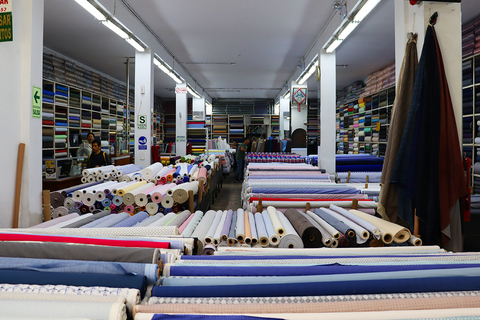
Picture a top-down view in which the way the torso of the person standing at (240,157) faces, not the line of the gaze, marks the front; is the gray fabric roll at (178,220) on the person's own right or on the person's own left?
on the person's own right

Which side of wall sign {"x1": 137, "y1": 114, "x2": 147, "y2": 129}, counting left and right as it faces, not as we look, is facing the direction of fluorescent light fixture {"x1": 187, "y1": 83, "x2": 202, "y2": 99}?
back

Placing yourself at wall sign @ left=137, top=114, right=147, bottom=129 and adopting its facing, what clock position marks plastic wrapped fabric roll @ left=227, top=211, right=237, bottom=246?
The plastic wrapped fabric roll is roughly at 12 o'clock from the wall sign.

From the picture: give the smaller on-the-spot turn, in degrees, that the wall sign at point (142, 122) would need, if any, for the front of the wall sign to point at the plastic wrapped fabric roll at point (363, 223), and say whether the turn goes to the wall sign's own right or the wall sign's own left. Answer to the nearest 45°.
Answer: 0° — it already faces it

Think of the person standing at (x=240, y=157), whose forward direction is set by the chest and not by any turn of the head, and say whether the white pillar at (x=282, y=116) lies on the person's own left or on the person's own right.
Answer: on the person's own left
